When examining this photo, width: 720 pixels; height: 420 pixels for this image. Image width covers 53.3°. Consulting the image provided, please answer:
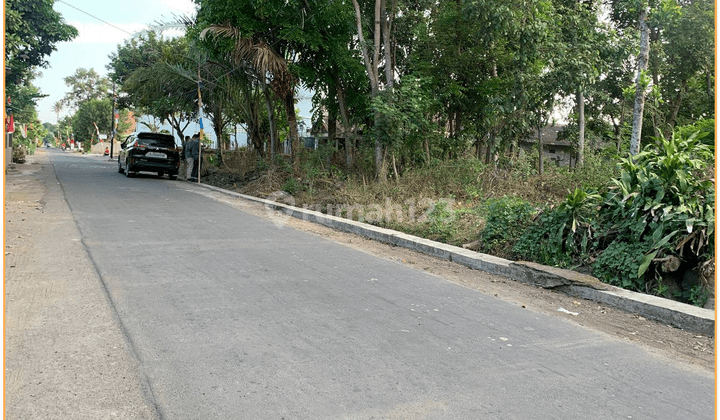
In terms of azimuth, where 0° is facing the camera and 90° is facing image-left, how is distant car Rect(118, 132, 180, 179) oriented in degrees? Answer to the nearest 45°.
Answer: approximately 180°

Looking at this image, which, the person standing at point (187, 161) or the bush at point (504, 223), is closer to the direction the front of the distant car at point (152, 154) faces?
the person standing

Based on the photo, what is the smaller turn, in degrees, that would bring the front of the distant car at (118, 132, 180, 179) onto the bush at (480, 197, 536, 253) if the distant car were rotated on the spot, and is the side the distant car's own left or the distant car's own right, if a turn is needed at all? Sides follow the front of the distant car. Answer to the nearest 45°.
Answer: approximately 180°

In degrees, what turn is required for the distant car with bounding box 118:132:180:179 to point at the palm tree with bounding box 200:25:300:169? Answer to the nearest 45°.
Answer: approximately 135° to its right

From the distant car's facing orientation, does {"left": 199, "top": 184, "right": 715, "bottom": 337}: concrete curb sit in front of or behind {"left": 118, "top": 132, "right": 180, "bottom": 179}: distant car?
behind

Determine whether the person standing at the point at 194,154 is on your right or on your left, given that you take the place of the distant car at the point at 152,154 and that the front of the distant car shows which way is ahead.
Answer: on your right

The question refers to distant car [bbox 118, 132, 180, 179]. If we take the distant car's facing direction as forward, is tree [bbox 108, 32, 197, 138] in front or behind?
in front

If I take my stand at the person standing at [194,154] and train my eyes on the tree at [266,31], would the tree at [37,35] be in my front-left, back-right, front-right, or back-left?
back-right
